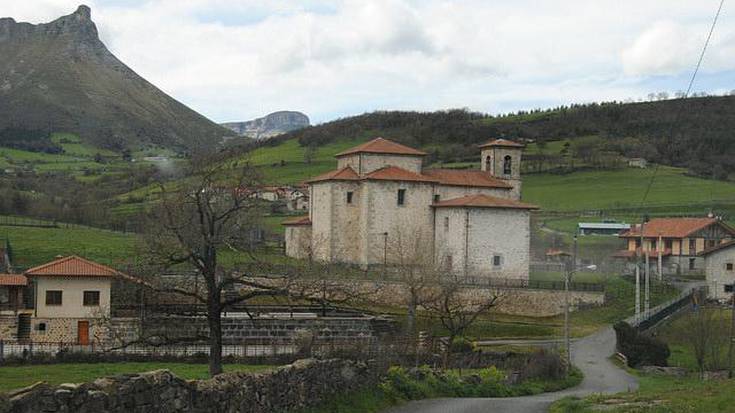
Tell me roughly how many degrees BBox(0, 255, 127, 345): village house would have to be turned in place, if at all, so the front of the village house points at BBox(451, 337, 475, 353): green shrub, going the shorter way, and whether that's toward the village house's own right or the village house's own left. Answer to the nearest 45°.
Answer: approximately 45° to the village house's own left

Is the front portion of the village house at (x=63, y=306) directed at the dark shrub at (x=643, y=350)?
no

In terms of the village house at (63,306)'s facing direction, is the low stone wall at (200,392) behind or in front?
in front

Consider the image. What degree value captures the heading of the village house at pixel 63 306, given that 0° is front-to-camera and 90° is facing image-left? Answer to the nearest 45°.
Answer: approximately 0°

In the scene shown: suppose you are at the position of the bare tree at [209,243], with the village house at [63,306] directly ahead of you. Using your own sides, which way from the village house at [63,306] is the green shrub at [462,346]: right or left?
right

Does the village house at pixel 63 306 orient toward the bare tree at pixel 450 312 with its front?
no

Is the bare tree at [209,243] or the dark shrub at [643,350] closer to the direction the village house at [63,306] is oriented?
the bare tree

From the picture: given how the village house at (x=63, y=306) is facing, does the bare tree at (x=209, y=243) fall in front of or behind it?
in front
